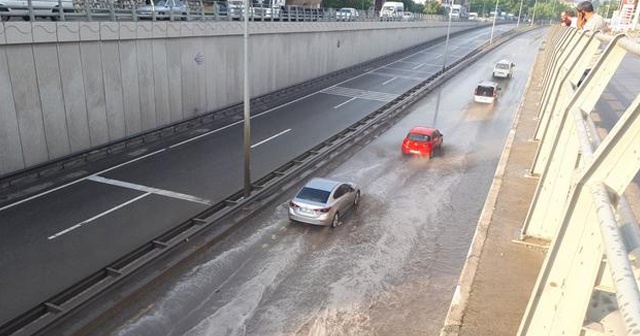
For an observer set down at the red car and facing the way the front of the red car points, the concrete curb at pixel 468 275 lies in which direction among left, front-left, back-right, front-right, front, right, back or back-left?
back-right

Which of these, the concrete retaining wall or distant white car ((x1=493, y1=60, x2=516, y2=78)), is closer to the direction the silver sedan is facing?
the distant white car

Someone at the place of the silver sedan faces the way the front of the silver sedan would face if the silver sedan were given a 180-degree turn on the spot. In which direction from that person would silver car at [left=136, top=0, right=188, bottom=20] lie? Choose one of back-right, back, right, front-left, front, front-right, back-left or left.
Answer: right

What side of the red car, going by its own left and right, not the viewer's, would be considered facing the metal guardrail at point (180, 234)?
back

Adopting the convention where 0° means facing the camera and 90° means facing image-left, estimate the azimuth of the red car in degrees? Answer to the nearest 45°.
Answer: approximately 225°

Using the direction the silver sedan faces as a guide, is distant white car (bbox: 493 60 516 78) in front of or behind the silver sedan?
in front

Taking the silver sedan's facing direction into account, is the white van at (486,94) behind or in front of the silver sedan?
in front

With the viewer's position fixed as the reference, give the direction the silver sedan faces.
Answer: facing away from the viewer and to the right of the viewer

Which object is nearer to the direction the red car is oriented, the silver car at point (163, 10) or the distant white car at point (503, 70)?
the distant white car

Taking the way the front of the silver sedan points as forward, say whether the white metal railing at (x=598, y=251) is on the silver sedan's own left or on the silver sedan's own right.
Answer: on the silver sedan's own right

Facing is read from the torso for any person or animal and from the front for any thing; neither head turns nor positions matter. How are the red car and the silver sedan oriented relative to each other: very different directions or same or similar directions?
same or similar directions

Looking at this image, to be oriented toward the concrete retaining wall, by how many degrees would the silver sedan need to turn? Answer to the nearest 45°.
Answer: approximately 90° to its left

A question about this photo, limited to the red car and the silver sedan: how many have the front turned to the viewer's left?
0
